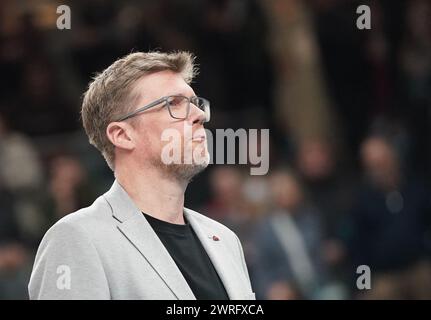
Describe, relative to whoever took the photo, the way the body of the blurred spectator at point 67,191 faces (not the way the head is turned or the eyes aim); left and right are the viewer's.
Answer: facing the viewer

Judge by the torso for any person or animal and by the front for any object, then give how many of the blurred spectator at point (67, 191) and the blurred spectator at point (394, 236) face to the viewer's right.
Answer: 0

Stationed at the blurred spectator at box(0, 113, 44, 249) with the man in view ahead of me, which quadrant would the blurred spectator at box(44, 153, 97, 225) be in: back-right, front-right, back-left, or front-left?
front-left

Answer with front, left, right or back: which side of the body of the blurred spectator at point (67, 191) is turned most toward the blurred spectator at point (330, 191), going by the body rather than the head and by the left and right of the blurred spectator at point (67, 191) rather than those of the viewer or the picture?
left

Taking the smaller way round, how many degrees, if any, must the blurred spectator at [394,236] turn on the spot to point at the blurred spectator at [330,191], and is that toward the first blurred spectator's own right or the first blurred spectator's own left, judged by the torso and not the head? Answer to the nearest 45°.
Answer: approximately 90° to the first blurred spectator's own right

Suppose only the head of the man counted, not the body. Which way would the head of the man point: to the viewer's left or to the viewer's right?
to the viewer's right

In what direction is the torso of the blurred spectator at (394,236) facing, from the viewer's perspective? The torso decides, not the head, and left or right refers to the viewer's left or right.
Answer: facing the viewer and to the left of the viewer

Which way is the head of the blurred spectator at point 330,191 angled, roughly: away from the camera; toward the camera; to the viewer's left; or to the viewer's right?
toward the camera

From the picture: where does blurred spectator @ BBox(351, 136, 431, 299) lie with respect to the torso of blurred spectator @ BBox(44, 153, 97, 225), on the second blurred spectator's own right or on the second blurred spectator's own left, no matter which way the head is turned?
on the second blurred spectator's own left

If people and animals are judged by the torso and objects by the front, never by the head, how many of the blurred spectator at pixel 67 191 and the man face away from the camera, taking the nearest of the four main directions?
0

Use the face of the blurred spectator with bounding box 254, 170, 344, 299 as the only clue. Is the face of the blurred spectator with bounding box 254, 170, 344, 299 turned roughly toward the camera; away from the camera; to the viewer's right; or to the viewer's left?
toward the camera
